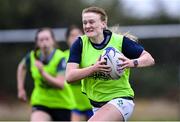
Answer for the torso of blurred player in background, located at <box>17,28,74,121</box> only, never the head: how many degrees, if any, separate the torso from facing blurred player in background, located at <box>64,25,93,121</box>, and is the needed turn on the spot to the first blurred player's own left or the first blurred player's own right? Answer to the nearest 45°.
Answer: approximately 135° to the first blurred player's own left

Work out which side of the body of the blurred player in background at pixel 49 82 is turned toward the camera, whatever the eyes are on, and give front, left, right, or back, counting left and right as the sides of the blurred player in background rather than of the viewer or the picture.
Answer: front

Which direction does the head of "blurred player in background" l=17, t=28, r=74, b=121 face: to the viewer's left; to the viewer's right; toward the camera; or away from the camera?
toward the camera
